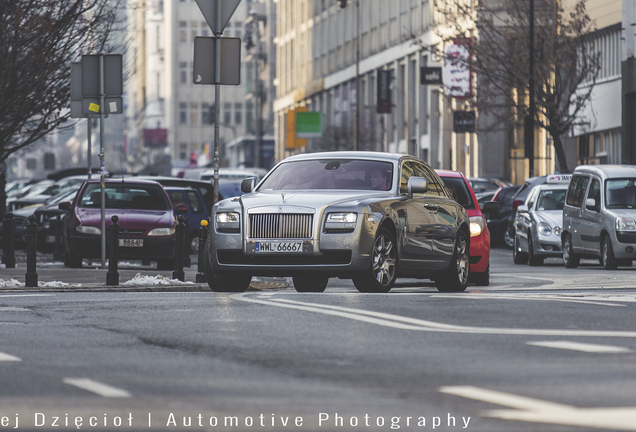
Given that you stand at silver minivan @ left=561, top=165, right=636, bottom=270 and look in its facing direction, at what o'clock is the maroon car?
The maroon car is roughly at 4 o'clock from the silver minivan.

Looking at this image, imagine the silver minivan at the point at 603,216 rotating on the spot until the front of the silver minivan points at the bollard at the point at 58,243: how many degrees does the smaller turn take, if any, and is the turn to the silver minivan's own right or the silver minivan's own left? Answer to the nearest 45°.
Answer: approximately 135° to the silver minivan's own right

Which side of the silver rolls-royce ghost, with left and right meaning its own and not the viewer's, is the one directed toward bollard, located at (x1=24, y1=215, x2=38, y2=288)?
right

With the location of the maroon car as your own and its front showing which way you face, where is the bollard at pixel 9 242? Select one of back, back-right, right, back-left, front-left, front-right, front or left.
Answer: right

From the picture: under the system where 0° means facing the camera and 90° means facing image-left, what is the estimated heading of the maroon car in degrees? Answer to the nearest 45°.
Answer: approximately 0°

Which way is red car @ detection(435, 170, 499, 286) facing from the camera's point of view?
toward the camera

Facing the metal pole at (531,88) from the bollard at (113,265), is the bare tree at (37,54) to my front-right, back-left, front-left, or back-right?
front-left

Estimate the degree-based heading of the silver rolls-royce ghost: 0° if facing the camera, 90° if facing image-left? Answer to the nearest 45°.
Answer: approximately 45°

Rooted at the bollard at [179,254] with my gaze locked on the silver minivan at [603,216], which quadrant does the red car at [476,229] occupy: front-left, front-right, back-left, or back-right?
front-right

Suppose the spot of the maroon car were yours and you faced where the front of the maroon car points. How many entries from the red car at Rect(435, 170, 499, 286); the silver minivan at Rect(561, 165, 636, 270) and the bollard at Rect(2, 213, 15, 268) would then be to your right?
1

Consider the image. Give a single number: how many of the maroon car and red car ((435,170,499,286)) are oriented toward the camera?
2

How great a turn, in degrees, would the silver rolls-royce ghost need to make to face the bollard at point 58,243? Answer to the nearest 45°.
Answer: approximately 90° to its right

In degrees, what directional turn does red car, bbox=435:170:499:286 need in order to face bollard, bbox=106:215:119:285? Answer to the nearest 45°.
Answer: approximately 90° to its right
